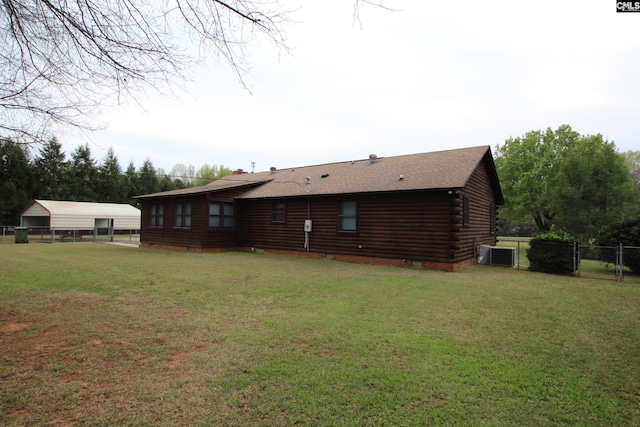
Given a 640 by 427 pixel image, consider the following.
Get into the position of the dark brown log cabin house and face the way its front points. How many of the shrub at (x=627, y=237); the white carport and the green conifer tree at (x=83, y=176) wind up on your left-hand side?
2

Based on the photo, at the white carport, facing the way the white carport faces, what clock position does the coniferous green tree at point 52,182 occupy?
The coniferous green tree is roughly at 4 o'clock from the white carport.

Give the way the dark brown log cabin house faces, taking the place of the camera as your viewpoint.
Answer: facing away from the viewer and to the right of the viewer

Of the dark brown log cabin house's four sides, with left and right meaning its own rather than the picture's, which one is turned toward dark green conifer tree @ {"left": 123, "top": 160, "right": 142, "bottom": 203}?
left

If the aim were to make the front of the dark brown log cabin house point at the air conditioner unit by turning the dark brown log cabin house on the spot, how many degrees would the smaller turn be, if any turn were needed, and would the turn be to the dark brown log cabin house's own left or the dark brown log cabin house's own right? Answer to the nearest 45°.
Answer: approximately 45° to the dark brown log cabin house's own right

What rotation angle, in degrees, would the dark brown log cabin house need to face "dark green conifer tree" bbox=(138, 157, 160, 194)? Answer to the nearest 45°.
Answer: approximately 90° to its left

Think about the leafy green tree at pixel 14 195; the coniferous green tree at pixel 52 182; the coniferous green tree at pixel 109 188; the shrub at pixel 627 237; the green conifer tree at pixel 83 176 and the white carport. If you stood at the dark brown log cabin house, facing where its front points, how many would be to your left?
5

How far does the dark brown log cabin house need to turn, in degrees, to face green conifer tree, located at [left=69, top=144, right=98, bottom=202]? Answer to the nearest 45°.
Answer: approximately 90° to its left
